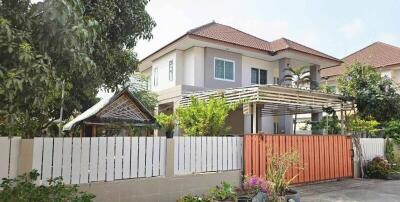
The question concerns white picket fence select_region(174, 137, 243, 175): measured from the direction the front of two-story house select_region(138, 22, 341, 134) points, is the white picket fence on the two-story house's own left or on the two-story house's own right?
on the two-story house's own right

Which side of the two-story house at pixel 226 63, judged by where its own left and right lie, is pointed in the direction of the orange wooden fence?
front

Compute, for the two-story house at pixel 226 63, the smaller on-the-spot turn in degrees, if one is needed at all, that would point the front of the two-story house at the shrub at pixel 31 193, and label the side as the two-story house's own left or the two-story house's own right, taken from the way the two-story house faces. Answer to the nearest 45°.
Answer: approximately 45° to the two-story house's own right

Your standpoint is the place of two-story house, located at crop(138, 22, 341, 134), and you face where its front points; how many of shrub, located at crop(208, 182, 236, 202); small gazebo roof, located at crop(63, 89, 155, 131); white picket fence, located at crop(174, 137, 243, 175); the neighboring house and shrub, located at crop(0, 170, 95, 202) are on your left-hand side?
1

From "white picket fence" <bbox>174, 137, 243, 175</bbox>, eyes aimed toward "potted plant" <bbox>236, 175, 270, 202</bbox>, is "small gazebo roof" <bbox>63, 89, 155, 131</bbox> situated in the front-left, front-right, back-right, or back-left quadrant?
back-right

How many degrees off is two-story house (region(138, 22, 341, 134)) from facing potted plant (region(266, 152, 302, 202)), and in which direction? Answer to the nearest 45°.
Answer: approximately 45° to its right

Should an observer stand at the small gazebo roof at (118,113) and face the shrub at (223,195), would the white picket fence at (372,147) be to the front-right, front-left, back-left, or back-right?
front-left

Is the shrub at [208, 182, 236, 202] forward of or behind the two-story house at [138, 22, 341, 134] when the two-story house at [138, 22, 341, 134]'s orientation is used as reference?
forward

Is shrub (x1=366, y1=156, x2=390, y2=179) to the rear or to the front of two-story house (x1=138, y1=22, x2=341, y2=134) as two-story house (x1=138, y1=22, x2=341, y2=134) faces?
to the front

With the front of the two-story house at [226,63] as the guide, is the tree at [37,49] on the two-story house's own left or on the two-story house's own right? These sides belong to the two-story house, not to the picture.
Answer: on the two-story house's own right

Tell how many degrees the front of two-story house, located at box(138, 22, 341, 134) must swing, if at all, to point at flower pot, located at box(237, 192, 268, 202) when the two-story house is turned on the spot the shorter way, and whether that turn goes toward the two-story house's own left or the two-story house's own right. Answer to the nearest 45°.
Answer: approximately 45° to the two-story house's own right

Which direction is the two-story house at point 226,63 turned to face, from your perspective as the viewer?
facing the viewer and to the right of the viewer
